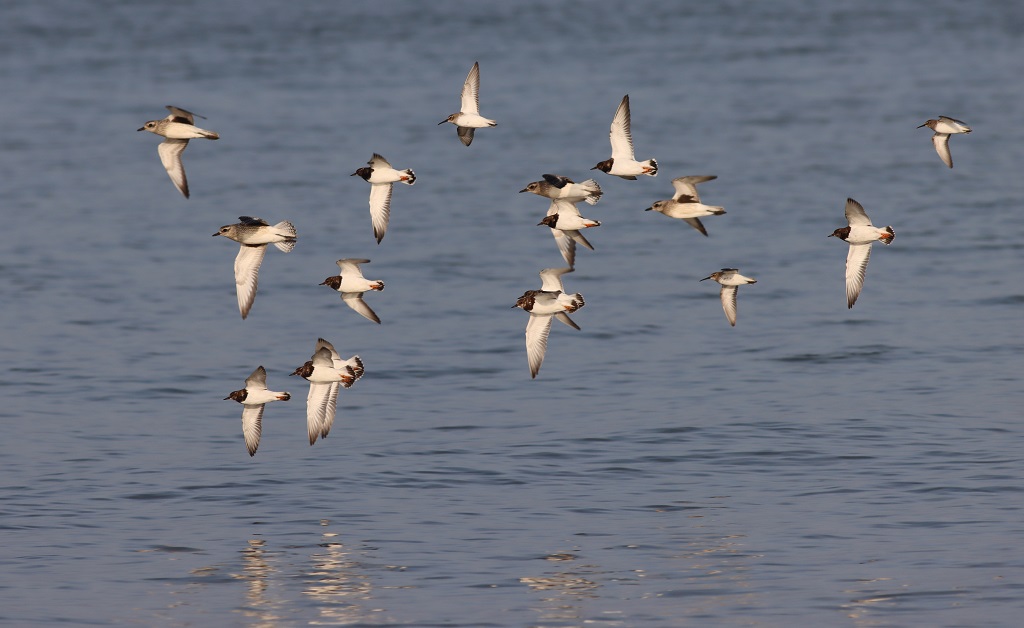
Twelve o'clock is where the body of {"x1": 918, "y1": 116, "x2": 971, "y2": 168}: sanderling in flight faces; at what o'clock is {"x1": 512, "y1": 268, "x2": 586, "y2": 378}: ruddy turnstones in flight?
{"x1": 512, "y1": 268, "x2": 586, "y2": 378}: ruddy turnstones in flight is roughly at 11 o'clock from {"x1": 918, "y1": 116, "x2": 971, "y2": 168}: sanderling in flight.

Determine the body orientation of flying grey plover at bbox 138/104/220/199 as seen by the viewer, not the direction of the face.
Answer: to the viewer's left

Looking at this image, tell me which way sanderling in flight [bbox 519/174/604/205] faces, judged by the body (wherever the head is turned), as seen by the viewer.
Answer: to the viewer's left

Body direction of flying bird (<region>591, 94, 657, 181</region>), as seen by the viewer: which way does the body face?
to the viewer's left
